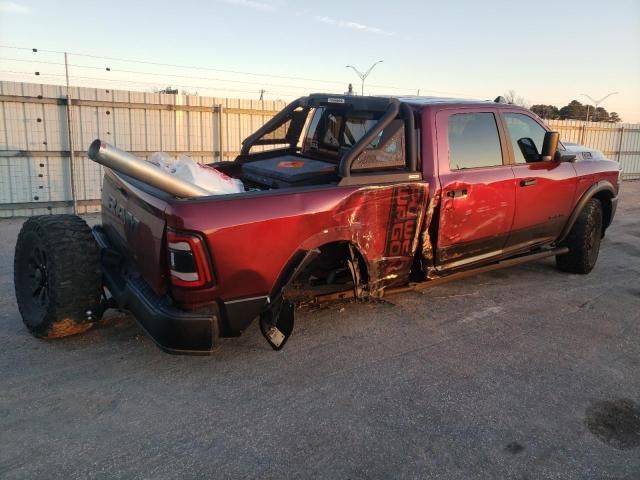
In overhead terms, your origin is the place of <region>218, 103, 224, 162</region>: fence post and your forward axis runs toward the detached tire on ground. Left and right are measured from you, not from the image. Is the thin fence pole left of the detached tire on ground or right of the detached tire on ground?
right

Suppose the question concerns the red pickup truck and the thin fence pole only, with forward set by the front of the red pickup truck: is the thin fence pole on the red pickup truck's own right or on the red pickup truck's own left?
on the red pickup truck's own left

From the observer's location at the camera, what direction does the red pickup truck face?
facing away from the viewer and to the right of the viewer

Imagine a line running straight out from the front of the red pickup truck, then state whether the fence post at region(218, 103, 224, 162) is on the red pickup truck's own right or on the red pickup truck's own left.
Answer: on the red pickup truck's own left
